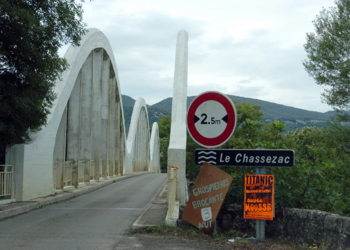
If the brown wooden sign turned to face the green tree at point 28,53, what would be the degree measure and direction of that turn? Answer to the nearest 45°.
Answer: approximately 135° to its right

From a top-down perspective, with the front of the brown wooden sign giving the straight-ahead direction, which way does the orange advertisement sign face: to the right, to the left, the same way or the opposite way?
the same way

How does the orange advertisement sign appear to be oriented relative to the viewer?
toward the camera

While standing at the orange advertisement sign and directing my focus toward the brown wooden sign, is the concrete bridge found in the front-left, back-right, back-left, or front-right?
front-right

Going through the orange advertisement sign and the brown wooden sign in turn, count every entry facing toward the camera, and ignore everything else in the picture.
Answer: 2

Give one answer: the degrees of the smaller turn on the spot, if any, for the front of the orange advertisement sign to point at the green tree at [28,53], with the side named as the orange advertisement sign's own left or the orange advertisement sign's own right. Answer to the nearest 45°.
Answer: approximately 135° to the orange advertisement sign's own right

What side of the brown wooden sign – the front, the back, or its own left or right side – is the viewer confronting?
front

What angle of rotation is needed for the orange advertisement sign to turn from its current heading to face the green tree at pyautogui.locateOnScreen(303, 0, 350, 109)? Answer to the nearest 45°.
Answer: approximately 180°

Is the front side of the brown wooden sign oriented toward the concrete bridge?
no

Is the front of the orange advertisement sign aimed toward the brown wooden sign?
no
